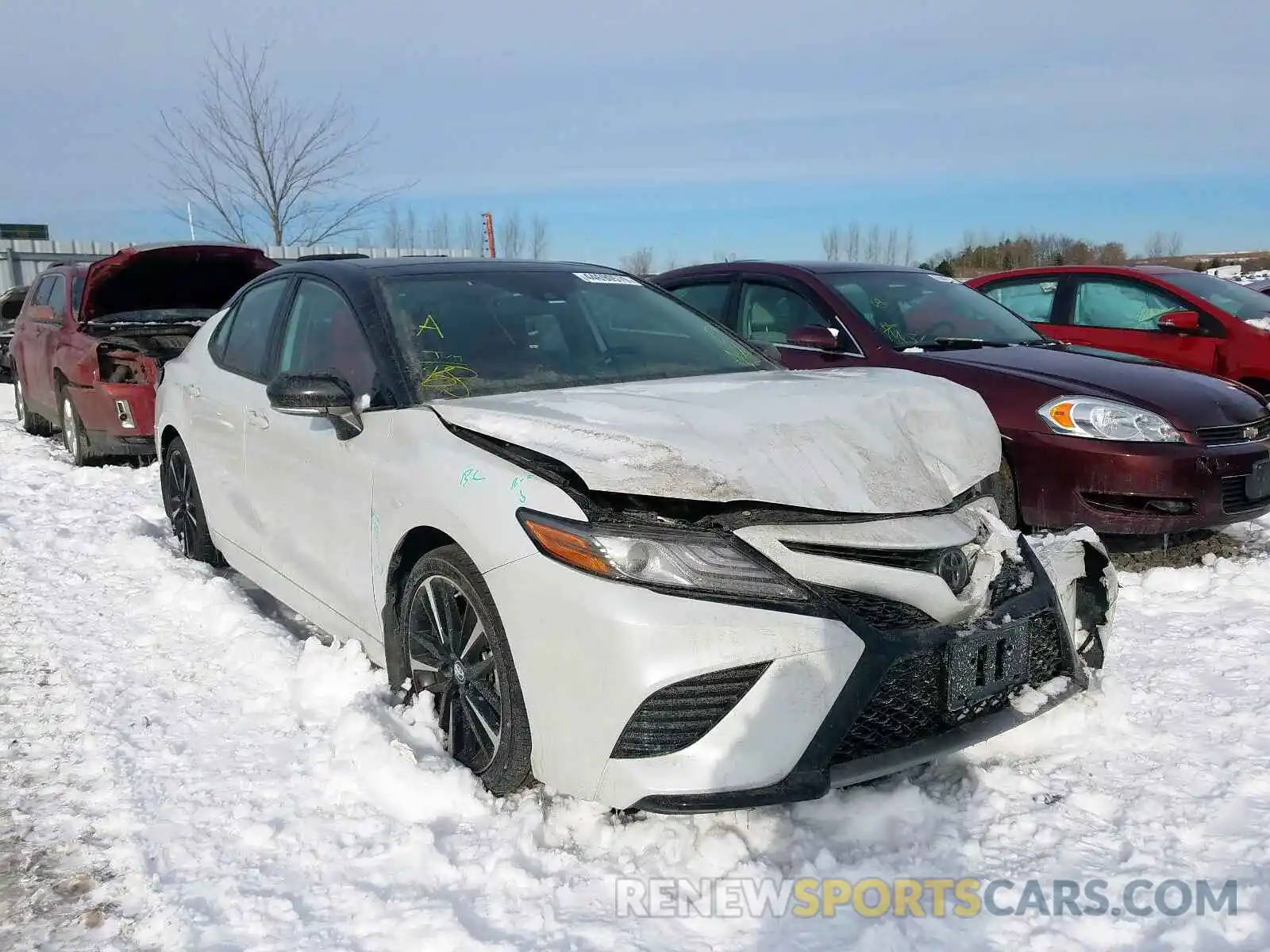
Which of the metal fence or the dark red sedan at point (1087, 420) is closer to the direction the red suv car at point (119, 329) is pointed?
the dark red sedan

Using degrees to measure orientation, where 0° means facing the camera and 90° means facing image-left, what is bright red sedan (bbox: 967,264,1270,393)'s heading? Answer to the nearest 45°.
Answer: approximately 315°

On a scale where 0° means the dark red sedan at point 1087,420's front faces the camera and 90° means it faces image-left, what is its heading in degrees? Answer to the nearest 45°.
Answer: approximately 315°

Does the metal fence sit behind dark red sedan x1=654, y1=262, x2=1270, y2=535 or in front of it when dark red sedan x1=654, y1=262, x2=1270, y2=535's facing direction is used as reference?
behind

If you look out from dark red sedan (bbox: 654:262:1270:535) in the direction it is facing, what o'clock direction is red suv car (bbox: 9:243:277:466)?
The red suv car is roughly at 5 o'clock from the dark red sedan.

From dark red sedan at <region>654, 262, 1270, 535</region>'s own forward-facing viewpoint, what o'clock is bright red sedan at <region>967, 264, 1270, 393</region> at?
bright red sedan at <region>967, 264, 1270, 393</region> is roughly at 8 o'clock from dark red sedan at <region>654, 262, 1270, 535</region>.

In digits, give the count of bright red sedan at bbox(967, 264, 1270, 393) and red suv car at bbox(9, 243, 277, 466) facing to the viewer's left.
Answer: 0

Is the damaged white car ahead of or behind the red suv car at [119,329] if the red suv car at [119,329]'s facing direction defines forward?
ahead

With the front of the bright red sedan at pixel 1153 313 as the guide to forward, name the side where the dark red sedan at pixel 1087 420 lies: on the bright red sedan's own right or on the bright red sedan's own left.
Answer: on the bright red sedan's own right
